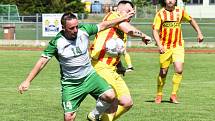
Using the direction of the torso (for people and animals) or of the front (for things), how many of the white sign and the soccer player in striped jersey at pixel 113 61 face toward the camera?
1

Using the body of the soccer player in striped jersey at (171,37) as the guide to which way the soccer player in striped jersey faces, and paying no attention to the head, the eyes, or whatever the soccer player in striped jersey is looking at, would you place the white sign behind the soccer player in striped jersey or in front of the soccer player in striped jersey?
behind

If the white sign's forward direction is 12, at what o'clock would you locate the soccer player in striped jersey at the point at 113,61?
The soccer player in striped jersey is roughly at 12 o'clock from the white sign.

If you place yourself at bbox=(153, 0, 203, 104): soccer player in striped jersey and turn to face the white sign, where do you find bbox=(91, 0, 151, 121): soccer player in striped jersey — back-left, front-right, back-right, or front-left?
back-left

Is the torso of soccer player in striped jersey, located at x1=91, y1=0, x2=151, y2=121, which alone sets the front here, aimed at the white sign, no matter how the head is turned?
no

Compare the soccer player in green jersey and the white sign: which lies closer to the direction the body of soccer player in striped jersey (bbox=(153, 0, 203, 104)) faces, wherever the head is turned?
the soccer player in green jersey

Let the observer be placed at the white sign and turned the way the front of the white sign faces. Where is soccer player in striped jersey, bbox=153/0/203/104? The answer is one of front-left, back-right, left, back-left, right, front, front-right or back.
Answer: front

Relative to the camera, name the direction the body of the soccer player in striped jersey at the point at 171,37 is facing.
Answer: toward the camera

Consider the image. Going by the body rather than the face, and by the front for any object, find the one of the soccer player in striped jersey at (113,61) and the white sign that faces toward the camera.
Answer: the white sign

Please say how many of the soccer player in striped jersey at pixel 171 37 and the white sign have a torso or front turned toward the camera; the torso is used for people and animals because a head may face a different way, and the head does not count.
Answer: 2

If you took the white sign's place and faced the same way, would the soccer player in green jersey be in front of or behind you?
in front

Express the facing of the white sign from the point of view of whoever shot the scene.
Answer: facing the viewer

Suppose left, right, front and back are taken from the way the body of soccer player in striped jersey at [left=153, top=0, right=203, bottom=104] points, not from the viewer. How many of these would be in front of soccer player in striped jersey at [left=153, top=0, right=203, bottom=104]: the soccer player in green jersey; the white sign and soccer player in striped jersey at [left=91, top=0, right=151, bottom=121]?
2
